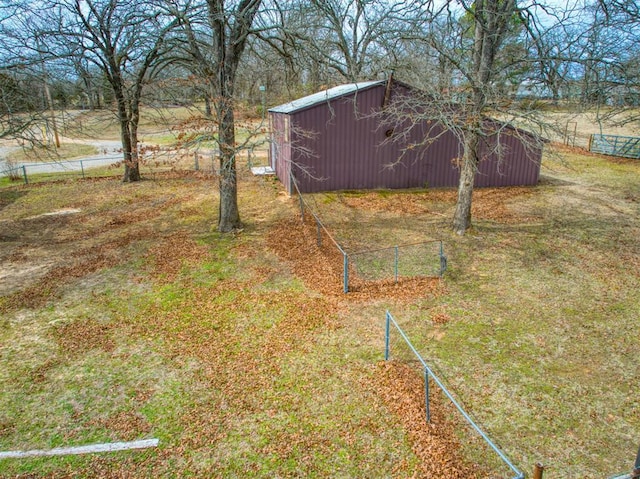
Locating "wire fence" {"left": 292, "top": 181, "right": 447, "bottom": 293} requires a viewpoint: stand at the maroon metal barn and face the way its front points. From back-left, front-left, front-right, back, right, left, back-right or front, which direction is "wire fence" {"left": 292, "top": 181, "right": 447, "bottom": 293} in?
left

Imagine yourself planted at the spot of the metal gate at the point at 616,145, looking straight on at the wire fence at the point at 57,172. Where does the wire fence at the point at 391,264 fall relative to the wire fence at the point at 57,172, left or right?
left

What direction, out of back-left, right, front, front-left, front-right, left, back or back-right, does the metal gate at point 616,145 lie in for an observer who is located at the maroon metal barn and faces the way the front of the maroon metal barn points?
back-right

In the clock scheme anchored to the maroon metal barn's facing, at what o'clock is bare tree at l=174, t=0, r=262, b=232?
The bare tree is roughly at 10 o'clock from the maroon metal barn.

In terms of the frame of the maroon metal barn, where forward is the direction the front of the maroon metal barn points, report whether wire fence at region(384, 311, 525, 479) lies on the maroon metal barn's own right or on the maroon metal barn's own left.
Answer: on the maroon metal barn's own left

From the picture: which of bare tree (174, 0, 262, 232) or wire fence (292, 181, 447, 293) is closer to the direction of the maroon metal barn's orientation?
the bare tree

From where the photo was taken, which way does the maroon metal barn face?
to the viewer's left

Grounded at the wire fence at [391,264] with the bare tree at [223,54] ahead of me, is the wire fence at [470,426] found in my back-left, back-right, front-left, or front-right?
back-left

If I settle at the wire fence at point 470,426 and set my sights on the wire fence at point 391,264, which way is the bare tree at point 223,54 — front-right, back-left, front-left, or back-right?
front-left

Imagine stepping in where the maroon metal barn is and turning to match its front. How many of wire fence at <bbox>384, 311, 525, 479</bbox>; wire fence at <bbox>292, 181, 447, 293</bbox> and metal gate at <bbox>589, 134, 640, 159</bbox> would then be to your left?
2

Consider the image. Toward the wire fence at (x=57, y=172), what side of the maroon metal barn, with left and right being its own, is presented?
front

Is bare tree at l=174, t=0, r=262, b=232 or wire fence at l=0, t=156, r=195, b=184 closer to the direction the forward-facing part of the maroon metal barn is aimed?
the wire fence

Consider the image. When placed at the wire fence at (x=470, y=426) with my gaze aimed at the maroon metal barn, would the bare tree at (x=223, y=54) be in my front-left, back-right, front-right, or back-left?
front-left
